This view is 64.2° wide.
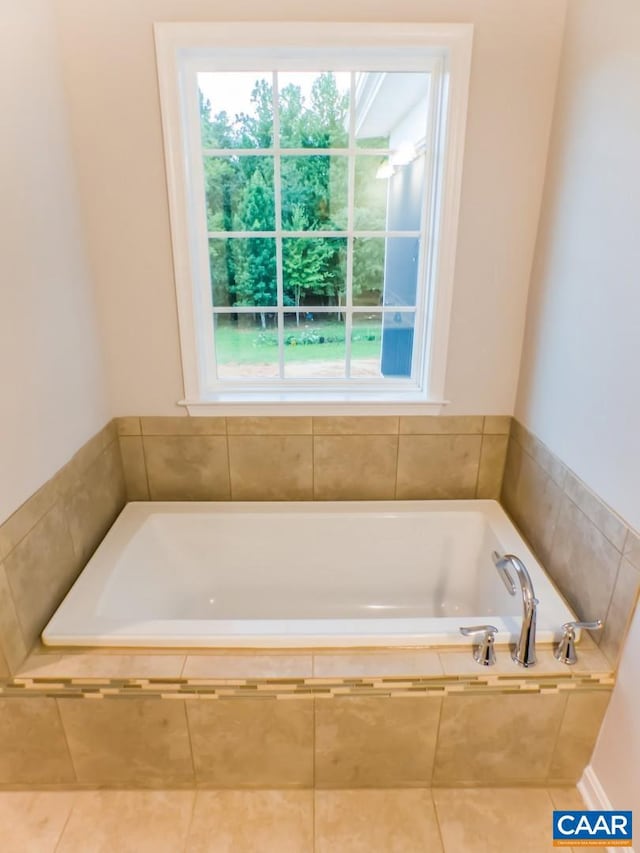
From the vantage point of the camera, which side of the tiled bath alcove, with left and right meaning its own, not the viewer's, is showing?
front
